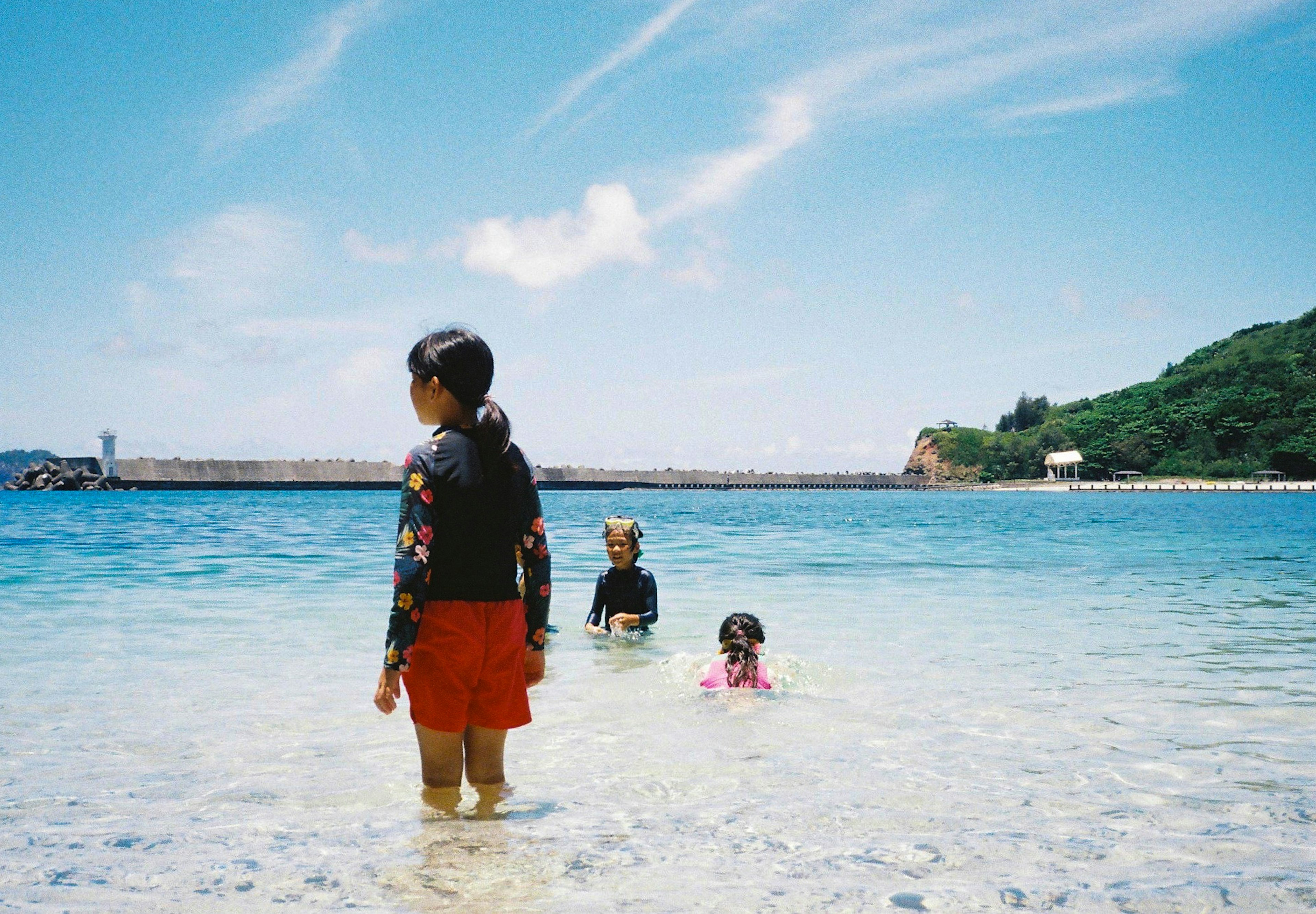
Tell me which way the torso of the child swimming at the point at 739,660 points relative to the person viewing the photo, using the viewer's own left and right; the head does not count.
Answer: facing away from the viewer

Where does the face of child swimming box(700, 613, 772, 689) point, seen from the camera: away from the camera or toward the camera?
away from the camera

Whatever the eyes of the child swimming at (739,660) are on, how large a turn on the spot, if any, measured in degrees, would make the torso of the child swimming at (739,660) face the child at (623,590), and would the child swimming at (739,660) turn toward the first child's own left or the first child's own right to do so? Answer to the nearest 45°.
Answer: approximately 45° to the first child's own left

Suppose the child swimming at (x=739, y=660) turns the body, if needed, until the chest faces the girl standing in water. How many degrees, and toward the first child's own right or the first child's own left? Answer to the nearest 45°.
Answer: approximately 180°

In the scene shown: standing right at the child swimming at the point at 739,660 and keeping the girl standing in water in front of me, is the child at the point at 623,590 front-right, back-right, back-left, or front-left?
back-right

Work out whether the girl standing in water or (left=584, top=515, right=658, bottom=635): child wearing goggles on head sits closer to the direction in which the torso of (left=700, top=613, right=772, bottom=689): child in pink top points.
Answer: the child wearing goggles on head

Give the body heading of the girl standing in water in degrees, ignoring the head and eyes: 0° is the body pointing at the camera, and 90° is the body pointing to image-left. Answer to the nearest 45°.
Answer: approximately 135°
